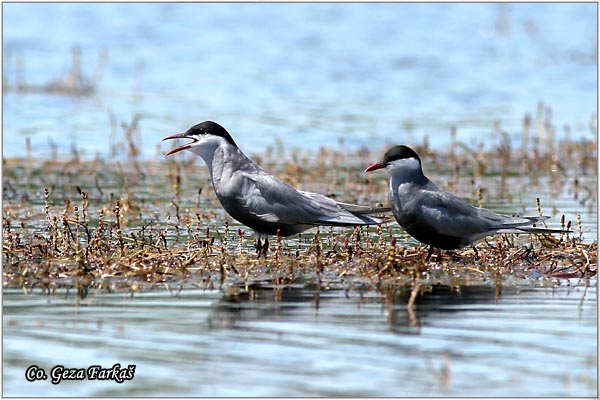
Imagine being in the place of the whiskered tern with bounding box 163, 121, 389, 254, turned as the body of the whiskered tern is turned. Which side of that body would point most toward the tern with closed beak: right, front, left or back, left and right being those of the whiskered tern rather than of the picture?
back

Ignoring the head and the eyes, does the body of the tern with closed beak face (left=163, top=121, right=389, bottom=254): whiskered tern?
yes

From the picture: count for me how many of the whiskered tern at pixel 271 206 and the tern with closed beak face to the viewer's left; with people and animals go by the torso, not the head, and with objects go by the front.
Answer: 2

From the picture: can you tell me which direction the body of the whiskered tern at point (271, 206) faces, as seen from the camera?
to the viewer's left

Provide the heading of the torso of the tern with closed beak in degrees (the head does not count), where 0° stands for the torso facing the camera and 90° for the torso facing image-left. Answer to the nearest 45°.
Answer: approximately 90°
